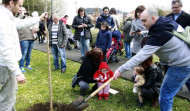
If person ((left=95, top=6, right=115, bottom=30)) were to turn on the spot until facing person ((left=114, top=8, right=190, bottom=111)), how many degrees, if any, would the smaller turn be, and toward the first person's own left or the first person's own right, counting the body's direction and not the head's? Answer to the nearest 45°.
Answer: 0° — they already face them

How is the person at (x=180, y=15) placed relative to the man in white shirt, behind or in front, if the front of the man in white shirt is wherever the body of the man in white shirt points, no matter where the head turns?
in front

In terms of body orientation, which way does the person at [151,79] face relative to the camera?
to the viewer's left

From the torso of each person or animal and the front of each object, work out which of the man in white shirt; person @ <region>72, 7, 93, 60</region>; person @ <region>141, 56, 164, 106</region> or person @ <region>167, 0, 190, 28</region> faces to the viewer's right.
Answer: the man in white shirt

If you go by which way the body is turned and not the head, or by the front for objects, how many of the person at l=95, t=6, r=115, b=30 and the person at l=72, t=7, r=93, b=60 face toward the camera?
2

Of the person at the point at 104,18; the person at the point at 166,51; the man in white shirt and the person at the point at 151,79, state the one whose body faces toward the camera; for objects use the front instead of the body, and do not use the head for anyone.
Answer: the person at the point at 104,18

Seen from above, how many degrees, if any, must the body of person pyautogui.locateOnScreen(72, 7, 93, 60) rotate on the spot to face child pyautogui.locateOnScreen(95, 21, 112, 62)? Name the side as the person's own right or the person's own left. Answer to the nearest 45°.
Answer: approximately 45° to the person's own left

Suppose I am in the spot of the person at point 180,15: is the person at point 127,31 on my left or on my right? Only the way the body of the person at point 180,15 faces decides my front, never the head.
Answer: on my right

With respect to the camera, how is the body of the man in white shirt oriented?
to the viewer's right

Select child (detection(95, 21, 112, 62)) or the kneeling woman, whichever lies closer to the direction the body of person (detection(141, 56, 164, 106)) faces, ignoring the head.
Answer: the kneeling woman

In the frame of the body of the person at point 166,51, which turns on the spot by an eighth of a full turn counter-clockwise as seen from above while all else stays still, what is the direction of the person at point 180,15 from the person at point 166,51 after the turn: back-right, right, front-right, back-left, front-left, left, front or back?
back-right

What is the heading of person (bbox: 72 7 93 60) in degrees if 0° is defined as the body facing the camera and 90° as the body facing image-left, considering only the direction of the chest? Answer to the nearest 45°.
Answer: approximately 0°

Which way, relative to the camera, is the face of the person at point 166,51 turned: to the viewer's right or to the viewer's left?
to the viewer's left

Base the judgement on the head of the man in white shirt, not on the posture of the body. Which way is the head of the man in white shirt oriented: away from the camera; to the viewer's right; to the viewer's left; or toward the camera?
to the viewer's right

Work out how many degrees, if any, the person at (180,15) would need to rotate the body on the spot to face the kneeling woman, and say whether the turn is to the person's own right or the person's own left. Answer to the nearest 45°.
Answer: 0° — they already face them

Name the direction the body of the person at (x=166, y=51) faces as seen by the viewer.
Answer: to the viewer's left
